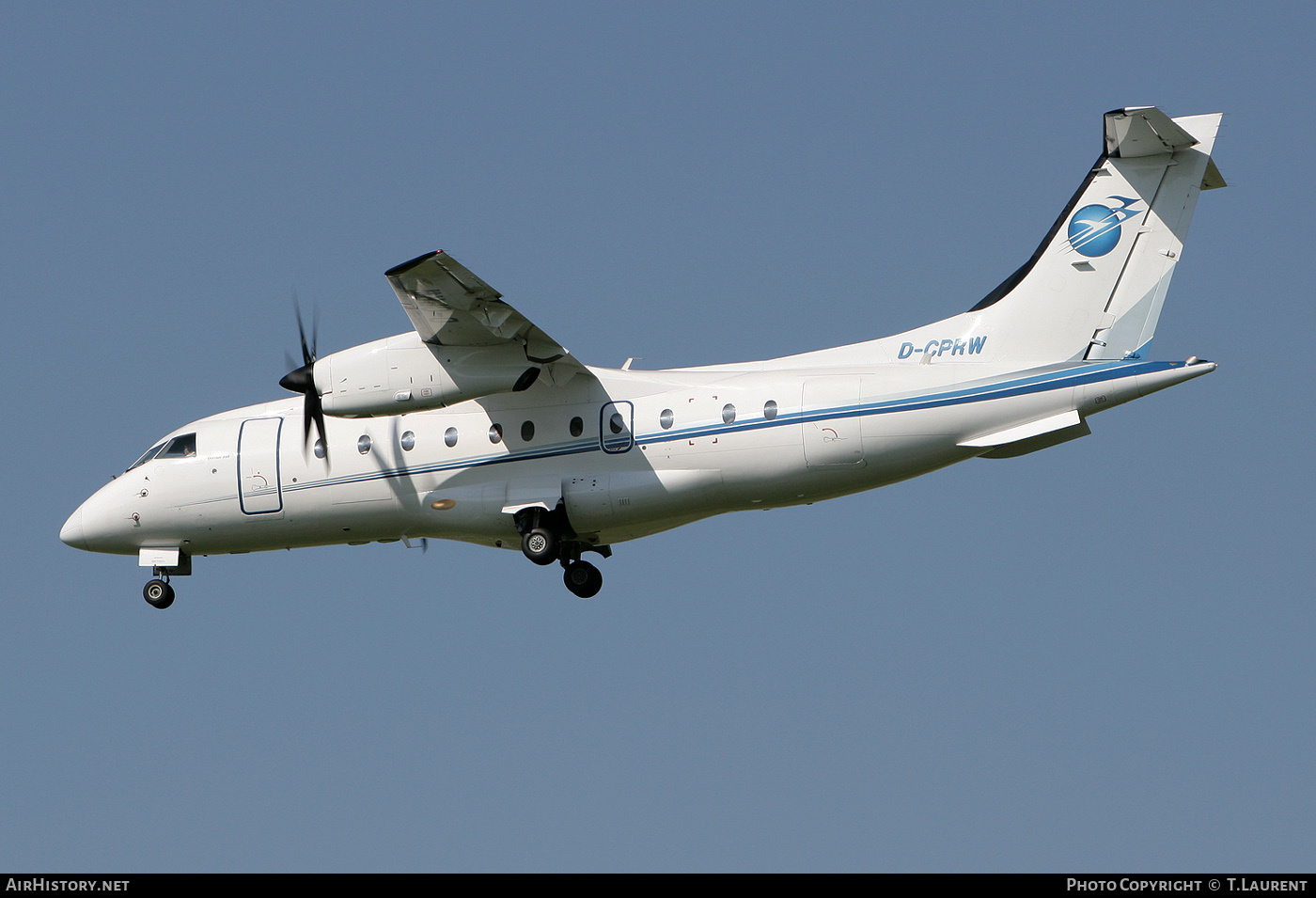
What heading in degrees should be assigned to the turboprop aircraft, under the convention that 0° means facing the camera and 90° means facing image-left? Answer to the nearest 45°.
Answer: approximately 90°
